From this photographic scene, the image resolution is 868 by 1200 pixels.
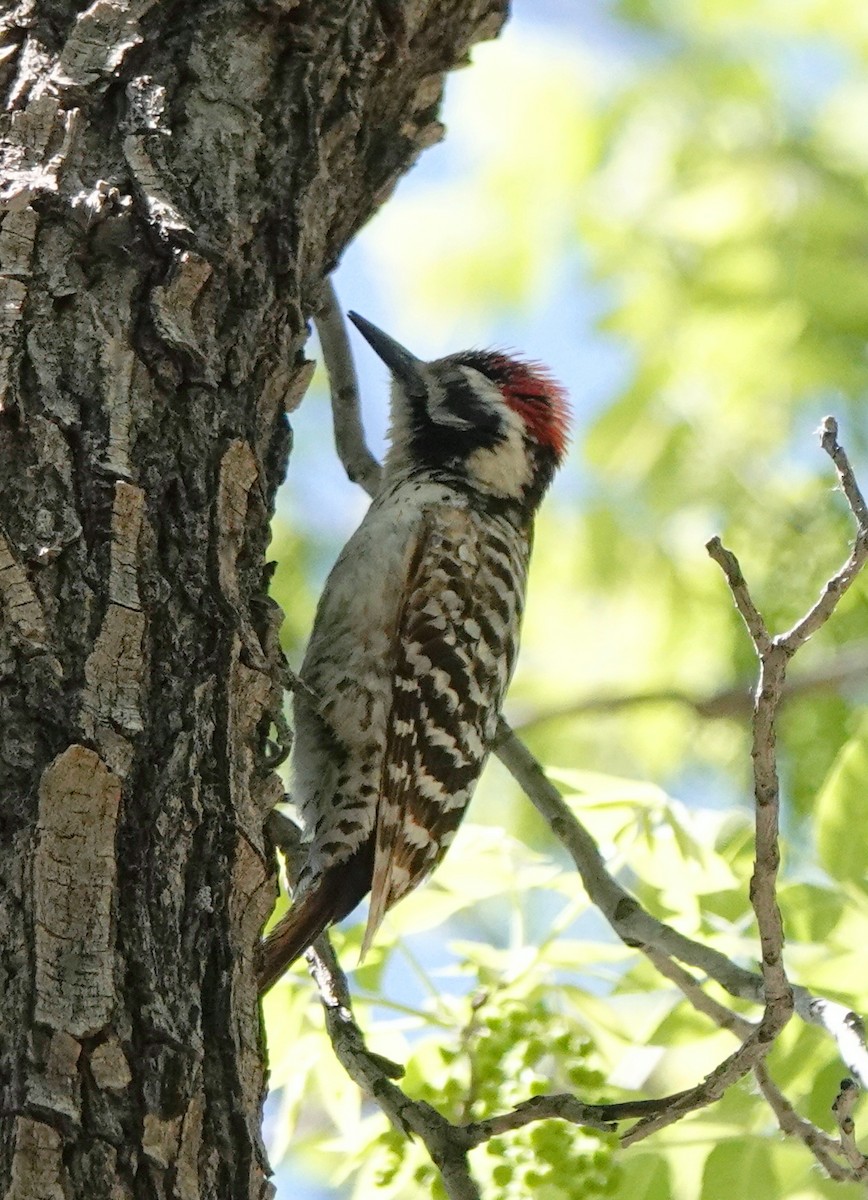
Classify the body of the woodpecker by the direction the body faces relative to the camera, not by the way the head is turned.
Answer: to the viewer's left
